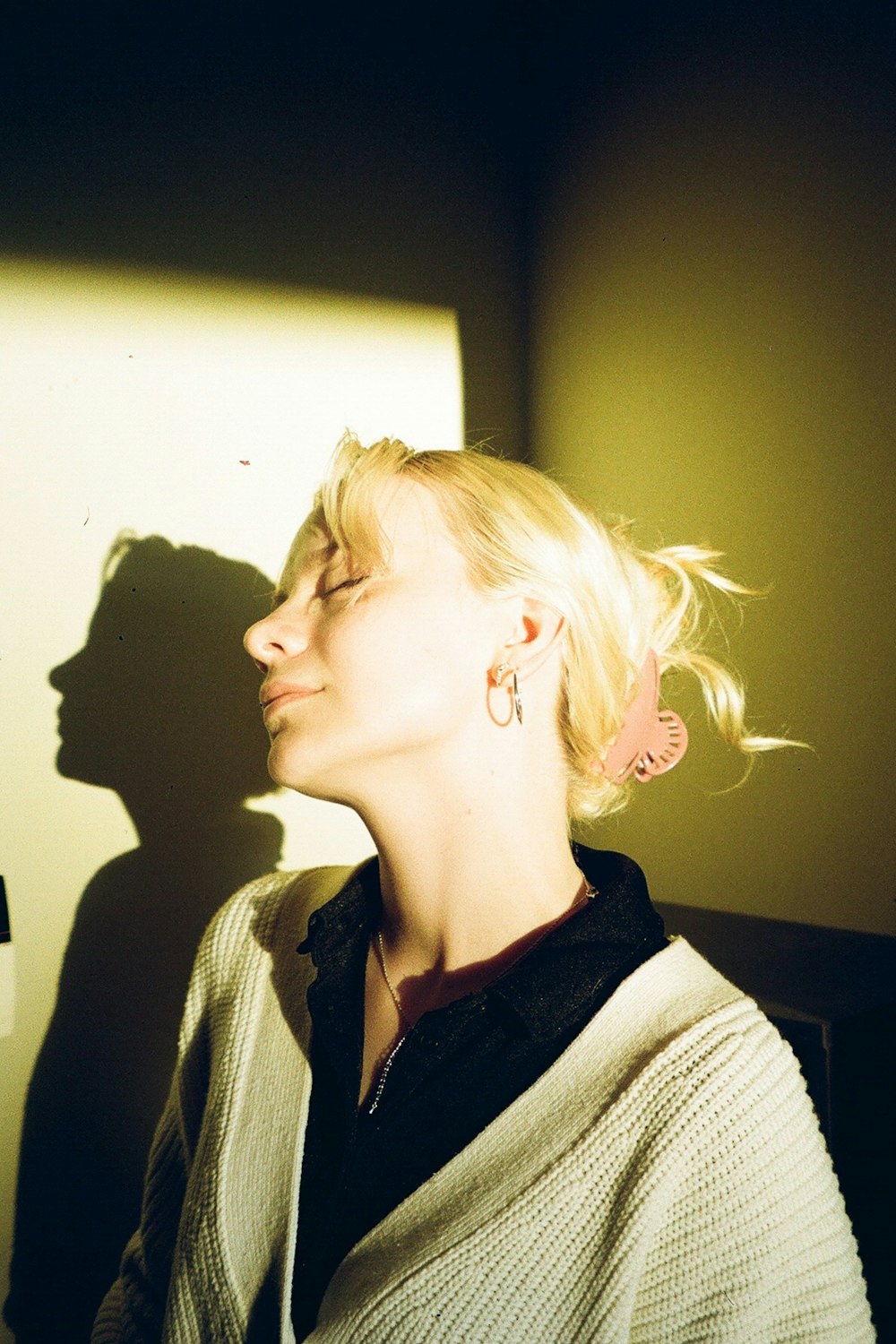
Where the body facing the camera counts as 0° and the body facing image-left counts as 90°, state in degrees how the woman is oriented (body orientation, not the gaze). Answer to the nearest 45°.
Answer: approximately 45°

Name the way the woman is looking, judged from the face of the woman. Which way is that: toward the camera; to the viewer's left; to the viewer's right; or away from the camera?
to the viewer's left
